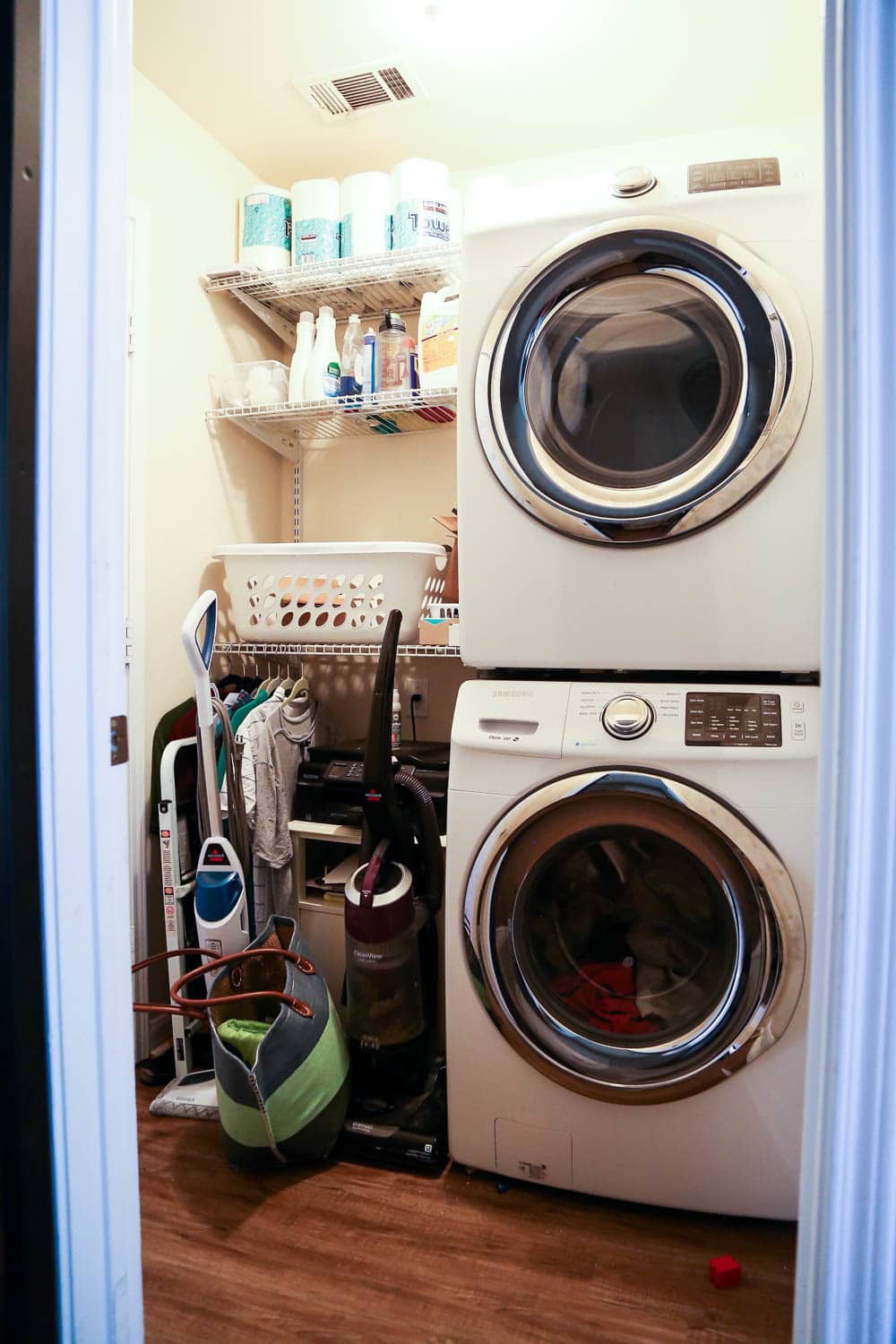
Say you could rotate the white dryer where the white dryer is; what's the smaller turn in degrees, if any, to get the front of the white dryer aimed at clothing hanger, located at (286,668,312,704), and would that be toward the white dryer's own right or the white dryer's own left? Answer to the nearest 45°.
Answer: approximately 135° to the white dryer's own right

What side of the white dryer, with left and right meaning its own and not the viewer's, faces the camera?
front

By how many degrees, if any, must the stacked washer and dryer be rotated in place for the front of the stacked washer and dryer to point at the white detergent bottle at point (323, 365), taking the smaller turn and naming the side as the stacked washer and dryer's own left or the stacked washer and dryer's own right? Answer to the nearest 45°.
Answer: approximately 135° to the stacked washer and dryer's own right

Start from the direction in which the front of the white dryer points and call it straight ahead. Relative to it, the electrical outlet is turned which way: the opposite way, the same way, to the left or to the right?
the same way

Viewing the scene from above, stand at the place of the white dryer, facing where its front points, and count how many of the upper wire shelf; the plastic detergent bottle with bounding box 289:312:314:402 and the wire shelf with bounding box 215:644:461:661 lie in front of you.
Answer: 0

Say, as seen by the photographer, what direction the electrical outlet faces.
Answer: facing the viewer

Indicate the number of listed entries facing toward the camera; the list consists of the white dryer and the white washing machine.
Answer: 2

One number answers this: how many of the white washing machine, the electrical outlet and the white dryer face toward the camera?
3

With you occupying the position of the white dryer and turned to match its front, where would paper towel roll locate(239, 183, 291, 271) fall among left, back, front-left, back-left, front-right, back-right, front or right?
back-right

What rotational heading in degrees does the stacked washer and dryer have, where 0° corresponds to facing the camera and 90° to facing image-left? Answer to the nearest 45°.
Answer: approximately 0°

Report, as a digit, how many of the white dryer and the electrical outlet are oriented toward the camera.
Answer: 2

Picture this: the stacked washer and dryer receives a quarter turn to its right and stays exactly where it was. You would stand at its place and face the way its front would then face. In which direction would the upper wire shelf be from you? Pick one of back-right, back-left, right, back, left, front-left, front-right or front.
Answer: front-right

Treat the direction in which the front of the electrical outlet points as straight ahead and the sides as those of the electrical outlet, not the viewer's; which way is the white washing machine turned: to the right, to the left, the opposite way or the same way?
the same way
